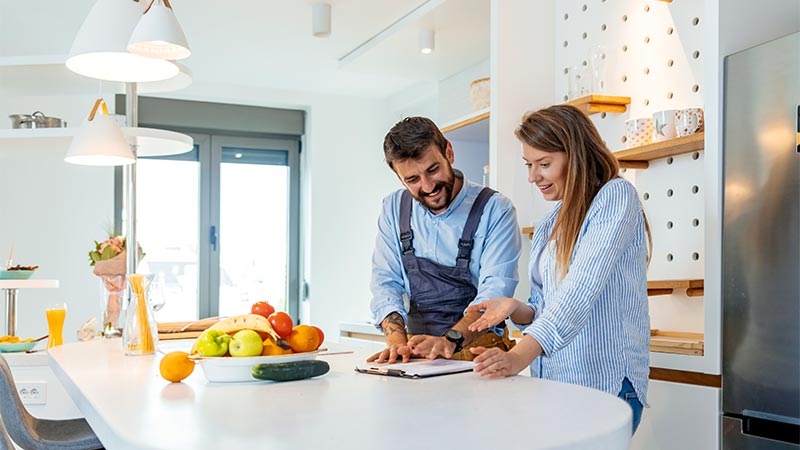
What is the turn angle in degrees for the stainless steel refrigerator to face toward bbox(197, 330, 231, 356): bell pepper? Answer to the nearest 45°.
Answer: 0° — it already faces it

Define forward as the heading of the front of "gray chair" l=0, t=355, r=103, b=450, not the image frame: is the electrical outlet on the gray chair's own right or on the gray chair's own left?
on the gray chair's own left

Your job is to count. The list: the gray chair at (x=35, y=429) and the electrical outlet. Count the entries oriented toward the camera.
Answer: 1

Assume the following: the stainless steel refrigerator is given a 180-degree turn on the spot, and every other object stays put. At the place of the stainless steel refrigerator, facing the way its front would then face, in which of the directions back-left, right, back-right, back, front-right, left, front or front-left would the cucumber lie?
back

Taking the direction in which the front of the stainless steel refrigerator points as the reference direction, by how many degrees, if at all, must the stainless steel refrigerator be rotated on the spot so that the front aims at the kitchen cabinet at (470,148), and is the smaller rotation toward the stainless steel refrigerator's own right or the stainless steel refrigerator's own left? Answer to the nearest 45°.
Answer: approximately 90° to the stainless steel refrigerator's own right

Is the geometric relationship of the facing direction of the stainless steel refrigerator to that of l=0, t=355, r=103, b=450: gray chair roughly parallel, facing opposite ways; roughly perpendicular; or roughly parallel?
roughly parallel, facing opposite ways

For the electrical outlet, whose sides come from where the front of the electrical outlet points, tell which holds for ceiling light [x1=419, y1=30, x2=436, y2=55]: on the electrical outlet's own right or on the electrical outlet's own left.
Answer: on the electrical outlet's own left

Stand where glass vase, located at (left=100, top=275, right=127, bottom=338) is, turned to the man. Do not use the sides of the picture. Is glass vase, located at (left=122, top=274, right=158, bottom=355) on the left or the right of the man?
right

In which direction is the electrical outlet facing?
toward the camera

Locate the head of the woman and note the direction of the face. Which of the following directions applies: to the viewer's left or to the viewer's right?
to the viewer's left

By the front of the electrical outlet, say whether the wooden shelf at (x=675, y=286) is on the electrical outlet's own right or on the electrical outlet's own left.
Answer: on the electrical outlet's own left

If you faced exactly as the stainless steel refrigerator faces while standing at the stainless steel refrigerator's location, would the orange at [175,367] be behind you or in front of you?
in front

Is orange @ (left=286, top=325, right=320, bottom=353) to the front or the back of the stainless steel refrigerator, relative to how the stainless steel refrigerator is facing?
to the front

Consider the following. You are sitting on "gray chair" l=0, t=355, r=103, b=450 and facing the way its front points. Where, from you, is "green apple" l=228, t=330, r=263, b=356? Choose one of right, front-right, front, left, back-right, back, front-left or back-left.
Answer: front-right
